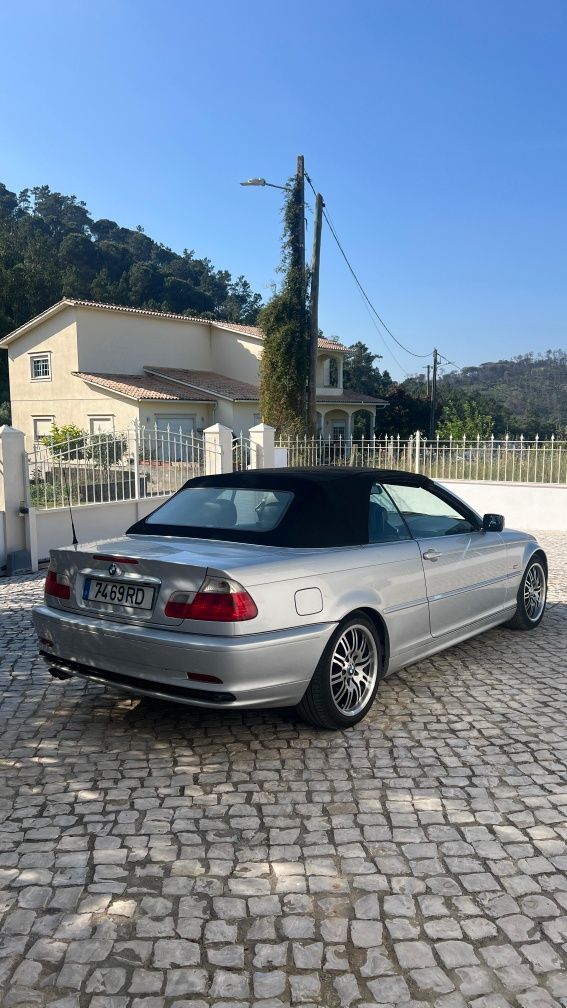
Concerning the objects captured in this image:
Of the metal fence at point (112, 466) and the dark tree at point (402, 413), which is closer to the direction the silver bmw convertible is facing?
the dark tree

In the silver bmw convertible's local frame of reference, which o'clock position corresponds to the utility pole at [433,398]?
The utility pole is roughly at 11 o'clock from the silver bmw convertible.

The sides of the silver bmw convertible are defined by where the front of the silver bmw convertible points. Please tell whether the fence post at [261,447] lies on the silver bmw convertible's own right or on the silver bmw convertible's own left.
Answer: on the silver bmw convertible's own left

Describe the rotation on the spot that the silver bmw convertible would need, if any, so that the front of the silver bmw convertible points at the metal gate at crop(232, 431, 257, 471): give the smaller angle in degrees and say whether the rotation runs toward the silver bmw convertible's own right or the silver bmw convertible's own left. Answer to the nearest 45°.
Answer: approximately 45° to the silver bmw convertible's own left

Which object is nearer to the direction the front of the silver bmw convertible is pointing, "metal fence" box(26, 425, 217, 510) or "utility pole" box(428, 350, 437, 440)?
the utility pole

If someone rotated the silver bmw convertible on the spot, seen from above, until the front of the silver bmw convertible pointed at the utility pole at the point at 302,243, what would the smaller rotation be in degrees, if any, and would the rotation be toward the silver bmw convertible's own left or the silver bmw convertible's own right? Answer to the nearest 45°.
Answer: approximately 45° to the silver bmw convertible's own left

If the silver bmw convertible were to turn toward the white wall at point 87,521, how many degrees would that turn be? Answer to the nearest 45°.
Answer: approximately 90° to its left

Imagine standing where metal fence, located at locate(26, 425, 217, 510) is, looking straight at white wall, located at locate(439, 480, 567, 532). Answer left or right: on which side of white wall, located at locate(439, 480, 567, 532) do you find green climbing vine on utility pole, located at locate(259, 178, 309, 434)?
left

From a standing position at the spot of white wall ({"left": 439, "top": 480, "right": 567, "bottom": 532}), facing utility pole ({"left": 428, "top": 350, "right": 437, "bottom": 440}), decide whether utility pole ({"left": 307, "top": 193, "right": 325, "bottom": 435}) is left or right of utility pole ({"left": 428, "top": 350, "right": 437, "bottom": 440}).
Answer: left

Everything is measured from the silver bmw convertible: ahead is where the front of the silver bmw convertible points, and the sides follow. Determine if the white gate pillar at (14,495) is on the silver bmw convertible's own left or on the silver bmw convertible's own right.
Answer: on the silver bmw convertible's own left

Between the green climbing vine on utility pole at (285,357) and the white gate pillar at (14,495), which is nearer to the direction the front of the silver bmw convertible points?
the green climbing vine on utility pole

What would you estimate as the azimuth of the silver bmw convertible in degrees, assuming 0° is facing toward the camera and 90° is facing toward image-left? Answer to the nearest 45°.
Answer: approximately 225°

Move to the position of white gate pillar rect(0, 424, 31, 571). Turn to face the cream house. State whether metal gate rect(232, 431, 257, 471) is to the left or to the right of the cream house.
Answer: right
